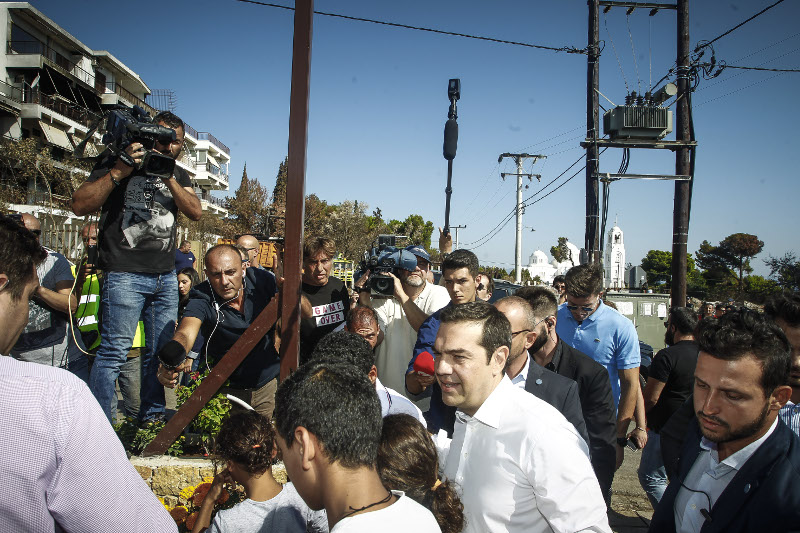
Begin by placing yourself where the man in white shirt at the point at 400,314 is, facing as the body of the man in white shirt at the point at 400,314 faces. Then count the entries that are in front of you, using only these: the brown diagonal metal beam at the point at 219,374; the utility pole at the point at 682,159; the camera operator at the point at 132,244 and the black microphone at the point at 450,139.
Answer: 2

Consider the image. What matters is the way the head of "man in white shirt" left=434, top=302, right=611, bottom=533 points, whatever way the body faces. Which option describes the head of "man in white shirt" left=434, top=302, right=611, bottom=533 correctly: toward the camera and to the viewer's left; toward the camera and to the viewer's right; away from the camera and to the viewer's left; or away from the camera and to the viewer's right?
toward the camera and to the viewer's left

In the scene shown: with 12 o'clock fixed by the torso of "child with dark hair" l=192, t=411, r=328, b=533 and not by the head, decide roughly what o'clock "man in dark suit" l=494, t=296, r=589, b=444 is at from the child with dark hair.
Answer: The man in dark suit is roughly at 3 o'clock from the child with dark hair.

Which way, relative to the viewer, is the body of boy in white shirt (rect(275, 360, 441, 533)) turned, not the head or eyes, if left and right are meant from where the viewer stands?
facing away from the viewer and to the left of the viewer

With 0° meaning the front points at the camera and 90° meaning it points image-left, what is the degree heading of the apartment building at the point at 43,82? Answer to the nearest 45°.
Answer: approximately 315°

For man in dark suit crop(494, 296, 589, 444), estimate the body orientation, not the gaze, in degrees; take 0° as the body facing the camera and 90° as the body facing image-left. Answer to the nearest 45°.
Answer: approximately 45°

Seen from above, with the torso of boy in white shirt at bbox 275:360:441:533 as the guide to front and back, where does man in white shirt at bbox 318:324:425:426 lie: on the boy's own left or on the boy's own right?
on the boy's own right

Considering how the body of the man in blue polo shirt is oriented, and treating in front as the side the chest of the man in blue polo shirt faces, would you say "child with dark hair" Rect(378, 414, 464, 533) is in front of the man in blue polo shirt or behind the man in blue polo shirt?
in front

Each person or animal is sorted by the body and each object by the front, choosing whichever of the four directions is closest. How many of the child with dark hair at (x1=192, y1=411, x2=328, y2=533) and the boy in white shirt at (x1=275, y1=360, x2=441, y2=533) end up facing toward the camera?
0

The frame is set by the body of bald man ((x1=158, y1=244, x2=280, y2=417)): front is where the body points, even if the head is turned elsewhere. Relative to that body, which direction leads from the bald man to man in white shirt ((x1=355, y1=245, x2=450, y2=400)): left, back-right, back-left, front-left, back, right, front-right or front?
left

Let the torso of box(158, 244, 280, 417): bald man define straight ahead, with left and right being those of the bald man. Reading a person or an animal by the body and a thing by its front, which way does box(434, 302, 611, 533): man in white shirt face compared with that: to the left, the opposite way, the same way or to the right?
to the right

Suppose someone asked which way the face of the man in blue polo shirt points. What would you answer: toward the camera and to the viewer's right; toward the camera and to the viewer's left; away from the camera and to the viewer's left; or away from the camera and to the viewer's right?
toward the camera and to the viewer's left

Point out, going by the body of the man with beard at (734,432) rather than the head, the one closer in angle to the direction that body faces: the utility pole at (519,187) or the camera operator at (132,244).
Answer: the camera operator
